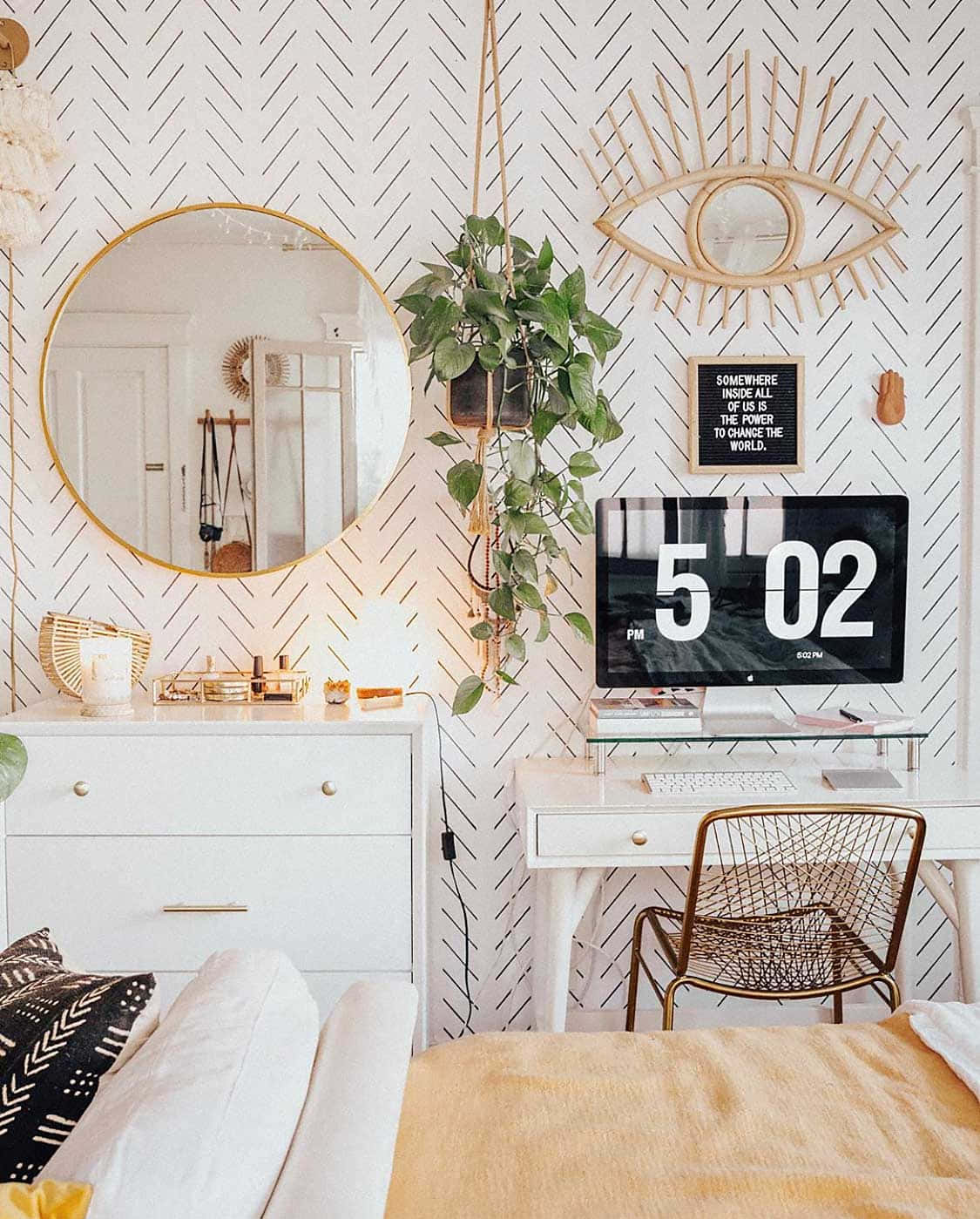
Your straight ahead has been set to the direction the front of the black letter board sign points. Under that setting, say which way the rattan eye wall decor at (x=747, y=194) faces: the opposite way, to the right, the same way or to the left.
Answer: the same way

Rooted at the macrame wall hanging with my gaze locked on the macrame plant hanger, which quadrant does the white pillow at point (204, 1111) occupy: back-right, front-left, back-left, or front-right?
front-right

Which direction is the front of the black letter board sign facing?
toward the camera

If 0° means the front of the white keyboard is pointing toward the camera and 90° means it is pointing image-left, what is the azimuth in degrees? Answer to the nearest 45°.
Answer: approximately 0°

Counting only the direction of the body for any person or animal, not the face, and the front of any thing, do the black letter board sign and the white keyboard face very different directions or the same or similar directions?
same or similar directions

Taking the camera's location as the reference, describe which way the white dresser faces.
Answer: facing the viewer

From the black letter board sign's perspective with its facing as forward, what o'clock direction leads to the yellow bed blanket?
The yellow bed blanket is roughly at 12 o'clock from the black letter board sign.

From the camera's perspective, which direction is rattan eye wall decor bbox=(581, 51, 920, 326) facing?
toward the camera

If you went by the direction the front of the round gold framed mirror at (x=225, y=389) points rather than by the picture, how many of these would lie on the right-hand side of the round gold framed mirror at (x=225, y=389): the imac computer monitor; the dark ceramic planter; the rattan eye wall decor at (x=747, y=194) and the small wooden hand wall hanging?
0

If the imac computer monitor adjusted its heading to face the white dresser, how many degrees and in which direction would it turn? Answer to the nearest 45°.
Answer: approximately 45° to its right

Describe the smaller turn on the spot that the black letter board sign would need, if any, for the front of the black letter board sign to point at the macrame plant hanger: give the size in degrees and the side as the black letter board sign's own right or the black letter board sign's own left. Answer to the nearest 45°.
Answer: approximately 45° to the black letter board sign's own right

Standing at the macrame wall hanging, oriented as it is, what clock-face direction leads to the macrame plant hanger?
The macrame plant hanger is roughly at 10 o'clock from the macrame wall hanging.

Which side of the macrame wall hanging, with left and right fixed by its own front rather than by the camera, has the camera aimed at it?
front
